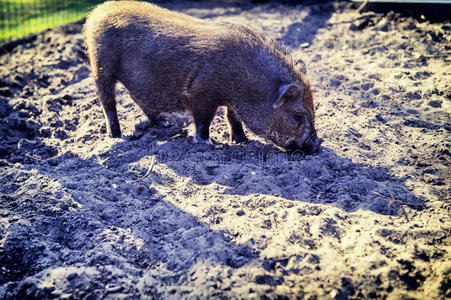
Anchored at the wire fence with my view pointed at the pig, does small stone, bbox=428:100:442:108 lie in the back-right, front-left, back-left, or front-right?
front-left

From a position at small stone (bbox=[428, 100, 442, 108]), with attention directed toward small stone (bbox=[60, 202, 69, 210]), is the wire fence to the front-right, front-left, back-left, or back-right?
front-right

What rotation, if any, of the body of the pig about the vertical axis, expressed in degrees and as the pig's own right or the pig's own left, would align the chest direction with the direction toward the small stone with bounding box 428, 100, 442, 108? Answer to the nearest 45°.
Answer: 0° — it already faces it

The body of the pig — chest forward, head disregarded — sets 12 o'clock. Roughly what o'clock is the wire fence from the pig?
The wire fence is roughly at 8 o'clock from the pig.

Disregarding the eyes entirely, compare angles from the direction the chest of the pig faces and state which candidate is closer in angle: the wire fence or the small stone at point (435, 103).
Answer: the small stone

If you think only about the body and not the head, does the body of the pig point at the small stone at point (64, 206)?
no

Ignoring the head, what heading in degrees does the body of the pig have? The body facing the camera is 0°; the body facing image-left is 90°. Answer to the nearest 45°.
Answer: approximately 270°
